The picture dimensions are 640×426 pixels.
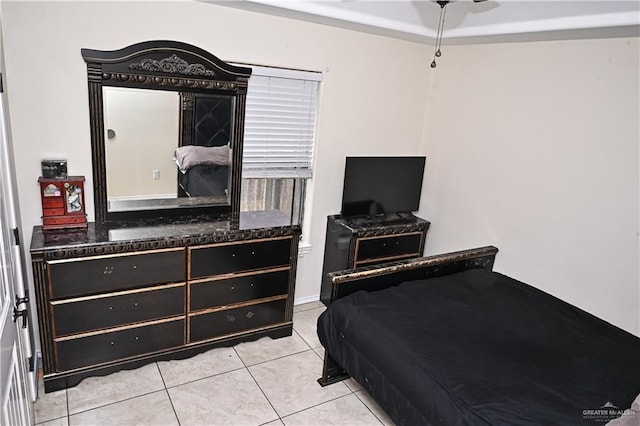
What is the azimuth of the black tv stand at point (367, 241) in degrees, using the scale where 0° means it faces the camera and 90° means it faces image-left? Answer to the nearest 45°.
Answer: approximately 315°

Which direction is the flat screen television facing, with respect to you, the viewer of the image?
facing the viewer and to the right of the viewer

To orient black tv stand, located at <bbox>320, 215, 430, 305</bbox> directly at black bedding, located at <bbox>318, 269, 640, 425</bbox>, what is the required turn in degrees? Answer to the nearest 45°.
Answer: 0° — it already faces it

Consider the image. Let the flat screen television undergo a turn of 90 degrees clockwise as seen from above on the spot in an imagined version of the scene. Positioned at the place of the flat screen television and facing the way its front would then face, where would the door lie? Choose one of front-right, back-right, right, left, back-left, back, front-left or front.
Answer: front

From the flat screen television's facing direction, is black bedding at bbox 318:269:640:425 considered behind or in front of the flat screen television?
in front

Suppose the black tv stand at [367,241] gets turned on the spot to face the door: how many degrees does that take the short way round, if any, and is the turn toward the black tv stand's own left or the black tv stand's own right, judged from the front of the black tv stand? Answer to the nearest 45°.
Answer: approximately 90° to the black tv stand's own right

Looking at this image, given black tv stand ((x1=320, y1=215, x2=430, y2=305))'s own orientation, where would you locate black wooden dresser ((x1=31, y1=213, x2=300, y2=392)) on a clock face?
The black wooden dresser is roughly at 3 o'clock from the black tv stand.
